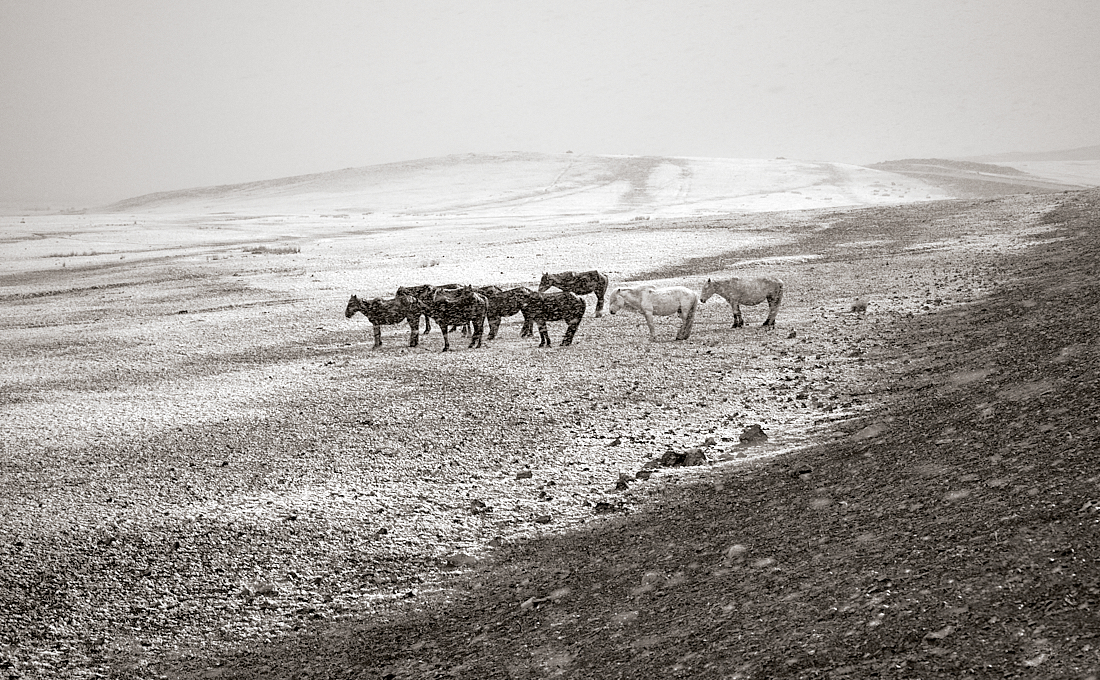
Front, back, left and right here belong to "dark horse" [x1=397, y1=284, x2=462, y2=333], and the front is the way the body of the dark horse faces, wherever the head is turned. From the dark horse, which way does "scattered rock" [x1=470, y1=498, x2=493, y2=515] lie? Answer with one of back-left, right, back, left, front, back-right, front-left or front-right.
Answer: left

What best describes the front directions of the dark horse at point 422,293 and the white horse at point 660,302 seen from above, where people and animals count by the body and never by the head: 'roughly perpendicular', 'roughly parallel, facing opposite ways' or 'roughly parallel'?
roughly parallel

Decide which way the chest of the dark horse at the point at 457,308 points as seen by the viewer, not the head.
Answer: to the viewer's left

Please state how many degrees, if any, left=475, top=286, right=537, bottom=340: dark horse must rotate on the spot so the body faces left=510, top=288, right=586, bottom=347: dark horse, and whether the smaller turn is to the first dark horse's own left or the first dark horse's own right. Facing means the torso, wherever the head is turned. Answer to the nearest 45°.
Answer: approximately 135° to the first dark horse's own left

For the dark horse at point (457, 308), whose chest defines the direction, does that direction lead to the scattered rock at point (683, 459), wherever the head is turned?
no

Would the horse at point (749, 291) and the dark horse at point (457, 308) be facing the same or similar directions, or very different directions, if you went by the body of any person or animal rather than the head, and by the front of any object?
same or similar directions

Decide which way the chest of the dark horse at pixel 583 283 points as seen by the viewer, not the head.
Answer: to the viewer's left

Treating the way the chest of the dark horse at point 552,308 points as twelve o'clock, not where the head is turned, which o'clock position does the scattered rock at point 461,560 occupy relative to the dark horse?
The scattered rock is roughly at 9 o'clock from the dark horse.

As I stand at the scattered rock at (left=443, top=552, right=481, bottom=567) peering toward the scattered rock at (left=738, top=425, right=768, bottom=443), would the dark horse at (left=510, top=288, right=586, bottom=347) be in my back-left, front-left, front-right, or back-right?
front-left

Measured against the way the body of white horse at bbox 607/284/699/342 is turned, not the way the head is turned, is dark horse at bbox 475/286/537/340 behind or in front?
in front

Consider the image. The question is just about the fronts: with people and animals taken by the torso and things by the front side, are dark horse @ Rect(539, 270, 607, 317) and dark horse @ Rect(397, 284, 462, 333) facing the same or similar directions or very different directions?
same or similar directions

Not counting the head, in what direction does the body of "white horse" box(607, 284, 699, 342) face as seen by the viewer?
to the viewer's left

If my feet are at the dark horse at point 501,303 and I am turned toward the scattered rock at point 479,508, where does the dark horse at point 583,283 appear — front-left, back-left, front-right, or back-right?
back-left

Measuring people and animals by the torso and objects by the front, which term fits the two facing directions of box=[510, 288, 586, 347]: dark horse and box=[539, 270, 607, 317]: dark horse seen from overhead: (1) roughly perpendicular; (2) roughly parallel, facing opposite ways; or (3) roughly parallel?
roughly parallel

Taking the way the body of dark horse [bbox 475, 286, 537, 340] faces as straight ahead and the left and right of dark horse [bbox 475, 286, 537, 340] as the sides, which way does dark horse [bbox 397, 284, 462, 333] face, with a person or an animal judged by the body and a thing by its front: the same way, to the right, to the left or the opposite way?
the same way

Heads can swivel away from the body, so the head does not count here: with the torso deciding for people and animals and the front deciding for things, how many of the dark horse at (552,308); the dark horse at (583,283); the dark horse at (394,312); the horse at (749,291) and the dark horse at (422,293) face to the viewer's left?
5

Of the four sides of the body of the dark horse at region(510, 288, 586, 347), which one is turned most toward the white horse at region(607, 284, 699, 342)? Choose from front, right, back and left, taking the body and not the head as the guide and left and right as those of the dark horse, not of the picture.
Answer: back

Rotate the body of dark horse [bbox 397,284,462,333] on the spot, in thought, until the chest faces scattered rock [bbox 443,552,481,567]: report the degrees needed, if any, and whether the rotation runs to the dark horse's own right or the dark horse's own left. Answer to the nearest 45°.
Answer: approximately 90° to the dark horse's own left
